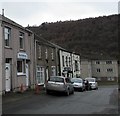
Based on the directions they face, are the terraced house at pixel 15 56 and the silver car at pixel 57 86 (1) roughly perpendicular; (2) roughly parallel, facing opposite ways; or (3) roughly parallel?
roughly perpendicular

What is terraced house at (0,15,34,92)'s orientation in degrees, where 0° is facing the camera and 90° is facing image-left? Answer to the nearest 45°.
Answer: approximately 315°

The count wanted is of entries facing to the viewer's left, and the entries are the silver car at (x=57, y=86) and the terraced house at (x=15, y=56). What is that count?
0
